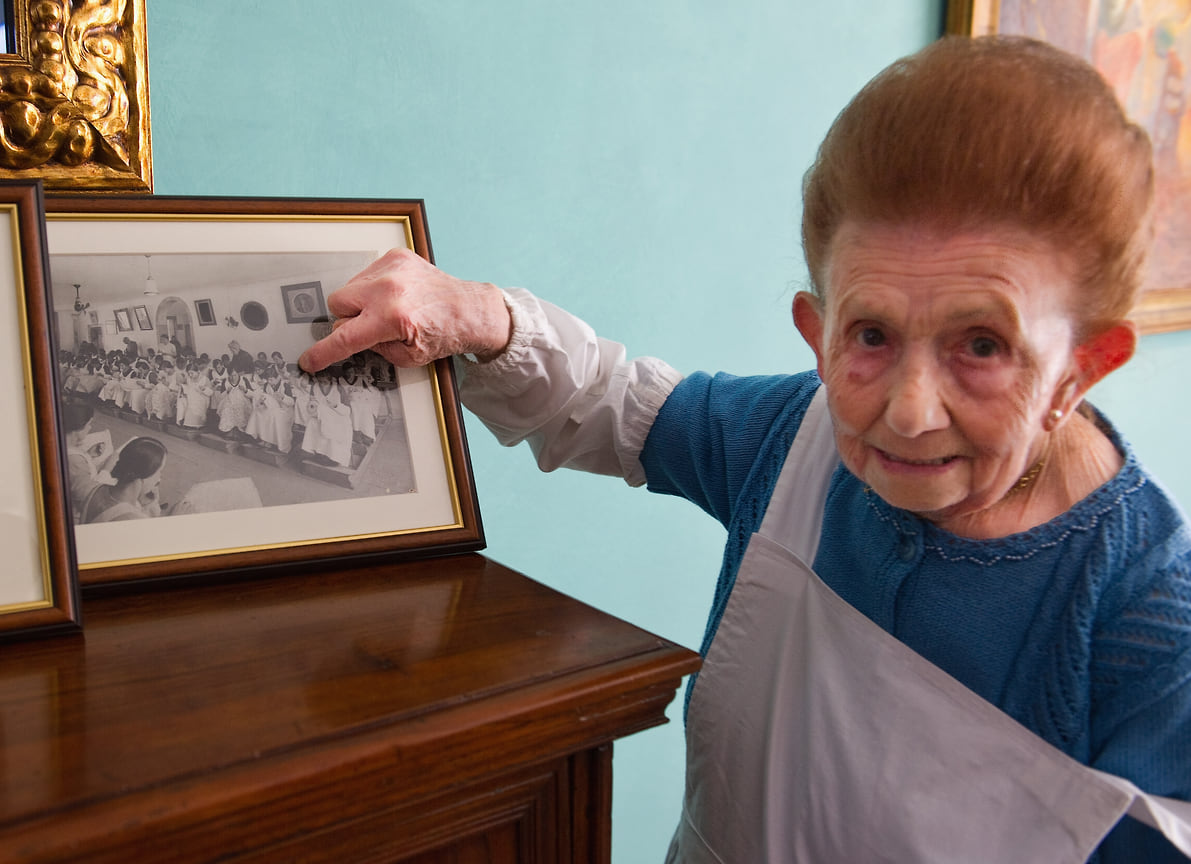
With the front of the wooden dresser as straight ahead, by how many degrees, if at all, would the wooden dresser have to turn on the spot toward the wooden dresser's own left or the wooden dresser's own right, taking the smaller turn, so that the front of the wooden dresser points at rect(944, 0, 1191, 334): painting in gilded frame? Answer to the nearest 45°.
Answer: approximately 90° to the wooden dresser's own left

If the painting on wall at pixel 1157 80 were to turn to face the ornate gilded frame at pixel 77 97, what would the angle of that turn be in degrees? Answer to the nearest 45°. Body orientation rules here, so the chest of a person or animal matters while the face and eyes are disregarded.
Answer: approximately 45° to its right

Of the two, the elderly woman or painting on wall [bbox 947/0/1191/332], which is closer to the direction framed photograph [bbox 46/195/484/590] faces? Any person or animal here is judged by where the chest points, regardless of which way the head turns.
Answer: the elderly woman

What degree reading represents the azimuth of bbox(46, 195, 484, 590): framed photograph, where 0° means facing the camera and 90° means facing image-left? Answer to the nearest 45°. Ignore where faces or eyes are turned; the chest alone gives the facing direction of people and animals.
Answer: approximately 315°

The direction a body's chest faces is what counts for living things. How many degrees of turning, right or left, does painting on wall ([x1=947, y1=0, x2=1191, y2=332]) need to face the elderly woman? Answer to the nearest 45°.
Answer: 0° — it already faces them

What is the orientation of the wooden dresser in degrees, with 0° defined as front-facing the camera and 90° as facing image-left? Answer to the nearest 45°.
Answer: approximately 315°
